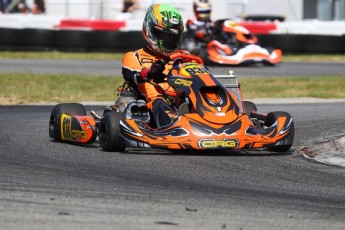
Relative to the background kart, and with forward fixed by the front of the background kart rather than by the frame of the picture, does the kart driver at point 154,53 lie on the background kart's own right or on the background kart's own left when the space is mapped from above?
on the background kart's own right

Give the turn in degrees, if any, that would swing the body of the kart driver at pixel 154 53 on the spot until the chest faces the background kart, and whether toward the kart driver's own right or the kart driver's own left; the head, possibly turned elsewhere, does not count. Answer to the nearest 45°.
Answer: approximately 135° to the kart driver's own left

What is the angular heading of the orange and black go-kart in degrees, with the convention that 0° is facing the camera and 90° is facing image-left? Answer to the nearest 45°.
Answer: approximately 315°

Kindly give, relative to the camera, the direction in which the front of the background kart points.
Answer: facing the viewer and to the right of the viewer

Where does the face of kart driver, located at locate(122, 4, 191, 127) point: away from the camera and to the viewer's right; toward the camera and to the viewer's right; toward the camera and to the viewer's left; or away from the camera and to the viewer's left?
toward the camera and to the viewer's right

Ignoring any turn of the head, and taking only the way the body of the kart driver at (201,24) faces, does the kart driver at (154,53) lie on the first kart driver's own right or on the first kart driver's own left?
on the first kart driver's own right

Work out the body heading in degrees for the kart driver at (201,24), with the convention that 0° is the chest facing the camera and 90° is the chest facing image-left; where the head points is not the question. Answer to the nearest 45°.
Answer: approximately 315°
